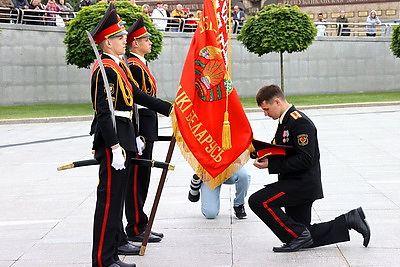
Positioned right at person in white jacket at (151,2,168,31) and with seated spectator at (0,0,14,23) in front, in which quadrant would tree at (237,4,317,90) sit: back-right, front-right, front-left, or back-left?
back-left

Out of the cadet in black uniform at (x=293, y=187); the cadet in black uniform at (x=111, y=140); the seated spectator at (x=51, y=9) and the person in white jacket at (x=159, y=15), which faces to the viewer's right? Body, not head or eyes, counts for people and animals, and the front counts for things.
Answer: the cadet in black uniform at (x=111, y=140)

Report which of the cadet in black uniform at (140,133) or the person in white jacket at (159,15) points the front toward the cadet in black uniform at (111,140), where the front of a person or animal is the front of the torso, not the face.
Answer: the person in white jacket

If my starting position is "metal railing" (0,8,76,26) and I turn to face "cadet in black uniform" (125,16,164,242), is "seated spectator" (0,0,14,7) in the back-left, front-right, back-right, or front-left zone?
back-right

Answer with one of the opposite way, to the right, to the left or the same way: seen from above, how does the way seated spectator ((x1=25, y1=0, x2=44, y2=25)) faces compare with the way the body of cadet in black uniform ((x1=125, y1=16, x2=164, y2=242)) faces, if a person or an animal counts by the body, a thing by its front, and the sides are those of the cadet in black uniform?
to the right

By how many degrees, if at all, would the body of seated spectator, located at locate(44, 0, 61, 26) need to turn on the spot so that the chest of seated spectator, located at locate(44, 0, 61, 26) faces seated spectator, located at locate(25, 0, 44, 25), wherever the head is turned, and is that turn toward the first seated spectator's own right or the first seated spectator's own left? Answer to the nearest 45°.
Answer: approximately 90° to the first seated spectator's own right

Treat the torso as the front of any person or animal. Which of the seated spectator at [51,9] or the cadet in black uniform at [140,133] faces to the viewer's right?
the cadet in black uniform

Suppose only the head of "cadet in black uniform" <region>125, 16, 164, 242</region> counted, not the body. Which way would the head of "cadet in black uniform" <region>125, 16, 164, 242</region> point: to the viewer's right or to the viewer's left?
to the viewer's right

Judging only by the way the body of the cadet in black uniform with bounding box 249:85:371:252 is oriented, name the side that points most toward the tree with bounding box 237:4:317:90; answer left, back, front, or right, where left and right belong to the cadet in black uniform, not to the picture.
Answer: right

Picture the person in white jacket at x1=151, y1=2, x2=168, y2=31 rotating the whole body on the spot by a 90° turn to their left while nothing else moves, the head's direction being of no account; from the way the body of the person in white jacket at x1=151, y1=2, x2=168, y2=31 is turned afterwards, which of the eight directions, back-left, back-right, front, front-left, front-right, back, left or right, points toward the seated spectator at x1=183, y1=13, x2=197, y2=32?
front-left

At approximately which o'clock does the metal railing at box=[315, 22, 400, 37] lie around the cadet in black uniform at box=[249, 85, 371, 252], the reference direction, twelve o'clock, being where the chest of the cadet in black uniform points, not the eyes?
The metal railing is roughly at 3 o'clock from the cadet in black uniform.

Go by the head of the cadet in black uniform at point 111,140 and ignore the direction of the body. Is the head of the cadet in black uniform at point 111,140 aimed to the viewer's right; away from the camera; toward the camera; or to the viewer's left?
to the viewer's right
